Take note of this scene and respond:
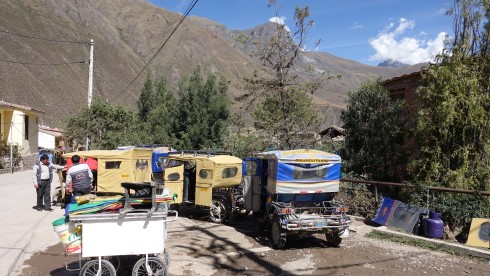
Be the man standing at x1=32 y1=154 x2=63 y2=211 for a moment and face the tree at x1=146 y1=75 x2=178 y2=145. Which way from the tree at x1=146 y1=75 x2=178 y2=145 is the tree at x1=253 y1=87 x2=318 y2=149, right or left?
right

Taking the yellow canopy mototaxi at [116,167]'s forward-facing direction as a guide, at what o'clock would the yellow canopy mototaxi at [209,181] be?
the yellow canopy mototaxi at [209,181] is roughly at 6 o'clock from the yellow canopy mototaxi at [116,167].

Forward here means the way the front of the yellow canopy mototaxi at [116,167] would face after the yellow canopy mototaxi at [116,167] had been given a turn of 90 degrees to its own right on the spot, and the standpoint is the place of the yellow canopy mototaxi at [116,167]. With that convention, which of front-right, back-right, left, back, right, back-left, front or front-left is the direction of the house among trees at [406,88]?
front-right

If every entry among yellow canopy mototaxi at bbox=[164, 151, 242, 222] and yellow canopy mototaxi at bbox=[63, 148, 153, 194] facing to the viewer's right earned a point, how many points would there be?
0

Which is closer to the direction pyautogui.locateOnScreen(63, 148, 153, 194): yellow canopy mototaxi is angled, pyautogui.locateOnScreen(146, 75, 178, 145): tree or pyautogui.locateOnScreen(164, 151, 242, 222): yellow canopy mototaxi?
the tree

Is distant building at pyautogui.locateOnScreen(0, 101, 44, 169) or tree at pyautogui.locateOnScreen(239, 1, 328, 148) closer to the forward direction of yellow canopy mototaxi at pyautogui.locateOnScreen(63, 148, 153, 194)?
the distant building

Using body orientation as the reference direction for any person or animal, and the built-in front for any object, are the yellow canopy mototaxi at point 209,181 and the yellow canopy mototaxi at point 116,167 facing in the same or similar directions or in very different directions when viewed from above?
same or similar directions

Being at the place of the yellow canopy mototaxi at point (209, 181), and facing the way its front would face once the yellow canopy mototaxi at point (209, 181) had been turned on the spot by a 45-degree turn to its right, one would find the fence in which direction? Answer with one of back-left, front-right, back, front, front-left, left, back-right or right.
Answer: right

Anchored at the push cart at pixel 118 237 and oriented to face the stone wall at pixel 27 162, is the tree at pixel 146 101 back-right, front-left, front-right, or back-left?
front-right

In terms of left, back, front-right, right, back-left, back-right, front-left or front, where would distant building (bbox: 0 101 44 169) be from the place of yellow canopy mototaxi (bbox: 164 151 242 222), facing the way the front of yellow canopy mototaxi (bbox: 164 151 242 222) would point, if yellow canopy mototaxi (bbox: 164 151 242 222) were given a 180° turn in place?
back

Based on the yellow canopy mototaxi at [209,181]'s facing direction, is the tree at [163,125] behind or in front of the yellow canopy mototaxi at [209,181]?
in front

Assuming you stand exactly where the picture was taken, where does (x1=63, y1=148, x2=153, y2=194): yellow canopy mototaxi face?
facing away from the viewer and to the left of the viewer

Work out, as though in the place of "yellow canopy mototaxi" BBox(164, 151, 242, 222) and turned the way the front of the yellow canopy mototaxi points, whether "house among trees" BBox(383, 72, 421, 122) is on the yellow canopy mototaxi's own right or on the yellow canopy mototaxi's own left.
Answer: on the yellow canopy mototaxi's own right

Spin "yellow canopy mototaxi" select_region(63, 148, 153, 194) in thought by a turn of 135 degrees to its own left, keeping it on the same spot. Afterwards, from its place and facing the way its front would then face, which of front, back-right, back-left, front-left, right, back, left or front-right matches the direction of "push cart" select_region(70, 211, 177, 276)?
front

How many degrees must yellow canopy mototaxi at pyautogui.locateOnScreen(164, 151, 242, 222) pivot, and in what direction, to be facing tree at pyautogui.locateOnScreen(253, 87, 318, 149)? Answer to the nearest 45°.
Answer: approximately 90° to its right

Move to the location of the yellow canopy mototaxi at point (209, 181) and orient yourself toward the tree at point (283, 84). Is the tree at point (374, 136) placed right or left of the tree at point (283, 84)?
right

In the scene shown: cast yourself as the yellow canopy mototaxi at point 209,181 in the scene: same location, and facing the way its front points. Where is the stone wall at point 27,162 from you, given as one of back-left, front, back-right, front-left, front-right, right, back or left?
front

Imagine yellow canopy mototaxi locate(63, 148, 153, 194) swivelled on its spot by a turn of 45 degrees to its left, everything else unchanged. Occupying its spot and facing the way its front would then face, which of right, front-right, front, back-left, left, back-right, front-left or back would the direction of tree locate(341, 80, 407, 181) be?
back
